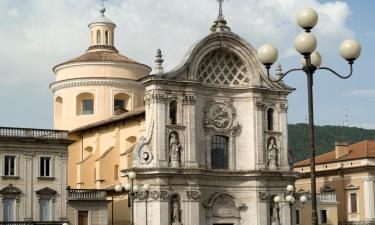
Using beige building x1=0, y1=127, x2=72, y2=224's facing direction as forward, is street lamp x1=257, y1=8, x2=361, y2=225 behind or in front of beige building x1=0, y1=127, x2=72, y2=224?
in front

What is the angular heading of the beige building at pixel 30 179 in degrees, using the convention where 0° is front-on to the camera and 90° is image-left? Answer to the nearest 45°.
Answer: approximately 0°
